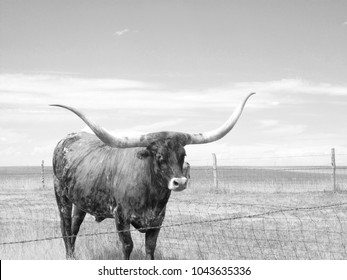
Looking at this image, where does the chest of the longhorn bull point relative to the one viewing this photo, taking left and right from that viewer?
facing the viewer and to the right of the viewer
